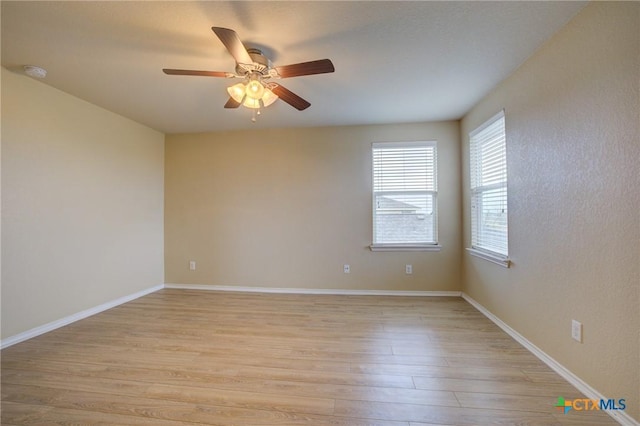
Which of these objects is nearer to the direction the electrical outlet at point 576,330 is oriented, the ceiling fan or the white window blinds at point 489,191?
the ceiling fan

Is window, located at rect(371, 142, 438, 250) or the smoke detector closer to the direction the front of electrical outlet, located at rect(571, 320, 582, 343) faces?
the smoke detector

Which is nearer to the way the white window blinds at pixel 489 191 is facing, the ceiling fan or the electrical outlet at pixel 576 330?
the ceiling fan

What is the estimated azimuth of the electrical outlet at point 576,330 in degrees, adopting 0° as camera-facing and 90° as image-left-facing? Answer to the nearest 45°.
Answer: approximately 45°

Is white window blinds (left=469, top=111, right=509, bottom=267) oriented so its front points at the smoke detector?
yes

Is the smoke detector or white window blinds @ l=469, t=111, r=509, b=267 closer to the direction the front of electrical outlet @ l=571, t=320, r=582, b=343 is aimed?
the smoke detector

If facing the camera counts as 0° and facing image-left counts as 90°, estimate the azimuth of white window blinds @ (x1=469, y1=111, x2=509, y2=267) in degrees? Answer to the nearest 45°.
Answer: approximately 45°
